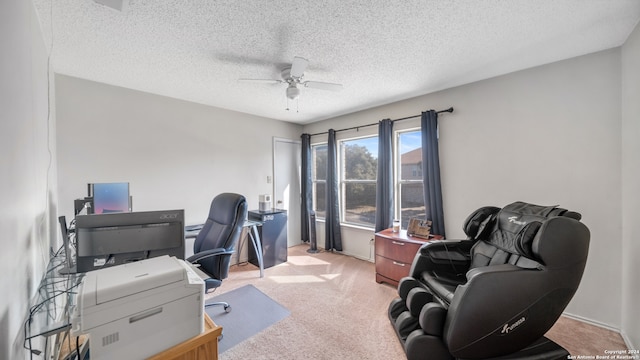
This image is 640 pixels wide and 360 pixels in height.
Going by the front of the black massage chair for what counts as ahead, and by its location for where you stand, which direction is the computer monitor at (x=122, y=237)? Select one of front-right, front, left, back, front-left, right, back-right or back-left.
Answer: front

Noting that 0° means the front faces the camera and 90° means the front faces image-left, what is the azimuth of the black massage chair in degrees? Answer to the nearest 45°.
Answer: approximately 45°

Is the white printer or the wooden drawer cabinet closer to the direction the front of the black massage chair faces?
the white printer

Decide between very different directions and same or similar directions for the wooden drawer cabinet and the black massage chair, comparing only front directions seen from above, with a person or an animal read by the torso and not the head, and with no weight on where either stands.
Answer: same or similar directions

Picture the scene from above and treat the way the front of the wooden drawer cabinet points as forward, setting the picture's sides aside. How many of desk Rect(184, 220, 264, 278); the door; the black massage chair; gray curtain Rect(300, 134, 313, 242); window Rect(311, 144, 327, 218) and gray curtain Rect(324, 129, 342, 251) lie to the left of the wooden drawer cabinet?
1

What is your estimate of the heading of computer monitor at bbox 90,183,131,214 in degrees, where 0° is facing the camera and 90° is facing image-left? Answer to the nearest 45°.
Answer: approximately 315°

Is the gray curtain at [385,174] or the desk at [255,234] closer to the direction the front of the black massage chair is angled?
the desk

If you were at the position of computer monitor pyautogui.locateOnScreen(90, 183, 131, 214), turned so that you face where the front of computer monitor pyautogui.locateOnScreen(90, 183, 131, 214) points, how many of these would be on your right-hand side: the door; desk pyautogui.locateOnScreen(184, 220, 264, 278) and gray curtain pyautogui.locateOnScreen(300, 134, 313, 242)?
0

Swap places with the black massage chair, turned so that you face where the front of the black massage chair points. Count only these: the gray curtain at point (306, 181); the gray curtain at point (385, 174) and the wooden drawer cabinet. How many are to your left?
0

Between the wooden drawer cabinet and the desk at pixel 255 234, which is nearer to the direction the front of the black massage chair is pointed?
the desk
